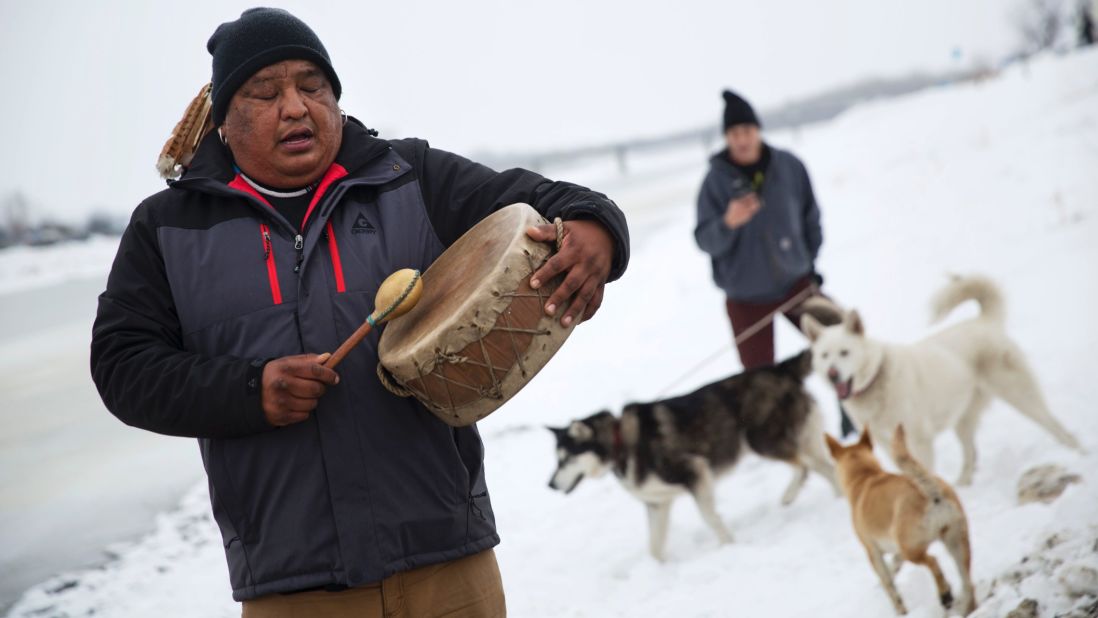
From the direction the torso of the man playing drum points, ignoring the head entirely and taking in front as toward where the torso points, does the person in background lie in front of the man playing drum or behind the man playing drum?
behind

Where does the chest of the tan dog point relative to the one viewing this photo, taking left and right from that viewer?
facing away from the viewer and to the left of the viewer

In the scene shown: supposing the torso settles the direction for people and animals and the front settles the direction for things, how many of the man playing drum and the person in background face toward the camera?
2

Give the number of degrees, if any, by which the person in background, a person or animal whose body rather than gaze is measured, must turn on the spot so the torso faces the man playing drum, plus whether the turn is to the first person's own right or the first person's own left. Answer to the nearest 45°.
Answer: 0° — they already face them

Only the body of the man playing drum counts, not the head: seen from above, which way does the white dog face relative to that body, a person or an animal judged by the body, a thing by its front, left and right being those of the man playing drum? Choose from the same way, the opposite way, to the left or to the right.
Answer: to the right

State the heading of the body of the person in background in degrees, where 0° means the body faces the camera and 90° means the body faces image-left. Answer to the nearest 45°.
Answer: approximately 0°

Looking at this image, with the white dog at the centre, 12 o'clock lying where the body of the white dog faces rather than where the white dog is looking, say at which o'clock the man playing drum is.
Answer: The man playing drum is roughly at 11 o'clock from the white dog.

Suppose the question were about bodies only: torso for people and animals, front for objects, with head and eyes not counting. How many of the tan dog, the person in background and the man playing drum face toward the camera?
2

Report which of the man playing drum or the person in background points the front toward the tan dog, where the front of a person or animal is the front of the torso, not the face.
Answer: the person in background

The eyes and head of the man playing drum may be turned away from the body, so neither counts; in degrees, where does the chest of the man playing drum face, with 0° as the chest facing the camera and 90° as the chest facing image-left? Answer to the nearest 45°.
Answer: approximately 0°

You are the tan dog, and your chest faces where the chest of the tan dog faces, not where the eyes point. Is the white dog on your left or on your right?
on your right

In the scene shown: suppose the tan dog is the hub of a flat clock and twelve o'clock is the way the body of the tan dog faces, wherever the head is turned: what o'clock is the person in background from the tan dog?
The person in background is roughly at 1 o'clock from the tan dog.
